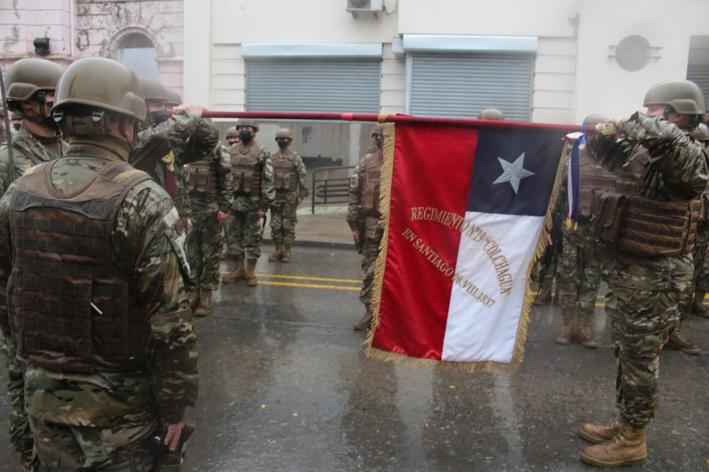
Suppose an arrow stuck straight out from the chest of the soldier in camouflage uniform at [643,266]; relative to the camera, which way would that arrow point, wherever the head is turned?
to the viewer's left

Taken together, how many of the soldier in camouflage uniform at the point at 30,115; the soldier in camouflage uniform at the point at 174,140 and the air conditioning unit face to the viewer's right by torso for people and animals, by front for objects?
2

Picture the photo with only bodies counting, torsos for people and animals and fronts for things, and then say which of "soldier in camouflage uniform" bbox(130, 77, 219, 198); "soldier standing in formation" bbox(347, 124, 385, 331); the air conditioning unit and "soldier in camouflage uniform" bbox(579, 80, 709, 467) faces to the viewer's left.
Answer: "soldier in camouflage uniform" bbox(579, 80, 709, 467)

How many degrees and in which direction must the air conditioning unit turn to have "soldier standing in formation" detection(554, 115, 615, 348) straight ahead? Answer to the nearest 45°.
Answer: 0° — it already faces them

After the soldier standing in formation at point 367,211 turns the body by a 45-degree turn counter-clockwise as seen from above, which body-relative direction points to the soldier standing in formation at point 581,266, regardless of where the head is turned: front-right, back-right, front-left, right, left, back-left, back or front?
front-left

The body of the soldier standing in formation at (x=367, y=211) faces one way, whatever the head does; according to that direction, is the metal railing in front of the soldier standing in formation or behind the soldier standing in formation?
behind

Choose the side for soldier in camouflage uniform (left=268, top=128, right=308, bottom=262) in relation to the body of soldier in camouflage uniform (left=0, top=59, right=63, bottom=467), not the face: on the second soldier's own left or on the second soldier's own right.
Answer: on the second soldier's own left

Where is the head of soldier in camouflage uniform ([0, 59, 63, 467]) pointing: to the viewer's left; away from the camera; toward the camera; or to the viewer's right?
to the viewer's right

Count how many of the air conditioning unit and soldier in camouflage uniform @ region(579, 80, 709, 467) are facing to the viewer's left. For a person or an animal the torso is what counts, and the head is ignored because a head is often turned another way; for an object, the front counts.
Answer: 1
